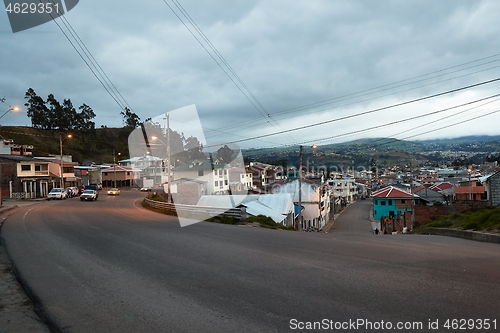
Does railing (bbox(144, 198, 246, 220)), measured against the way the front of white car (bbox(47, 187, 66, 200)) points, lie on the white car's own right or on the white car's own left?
on the white car's own left
